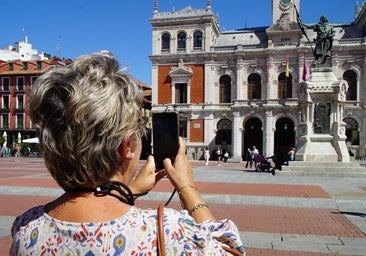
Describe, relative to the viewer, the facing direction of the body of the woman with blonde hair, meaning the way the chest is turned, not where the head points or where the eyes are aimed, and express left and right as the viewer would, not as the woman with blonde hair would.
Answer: facing away from the viewer and to the right of the viewer

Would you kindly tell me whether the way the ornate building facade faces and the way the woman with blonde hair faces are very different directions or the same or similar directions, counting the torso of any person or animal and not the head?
very different directions

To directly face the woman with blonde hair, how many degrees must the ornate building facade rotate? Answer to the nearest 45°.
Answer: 0° — it already faces them

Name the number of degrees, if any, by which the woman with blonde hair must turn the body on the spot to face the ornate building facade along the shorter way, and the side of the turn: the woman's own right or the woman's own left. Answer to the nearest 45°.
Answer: approximately 45° to the woman's own left

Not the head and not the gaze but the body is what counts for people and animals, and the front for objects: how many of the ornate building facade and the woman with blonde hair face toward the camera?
1

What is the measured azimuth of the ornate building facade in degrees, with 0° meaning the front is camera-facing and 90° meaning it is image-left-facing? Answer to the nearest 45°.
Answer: approximately 0°
